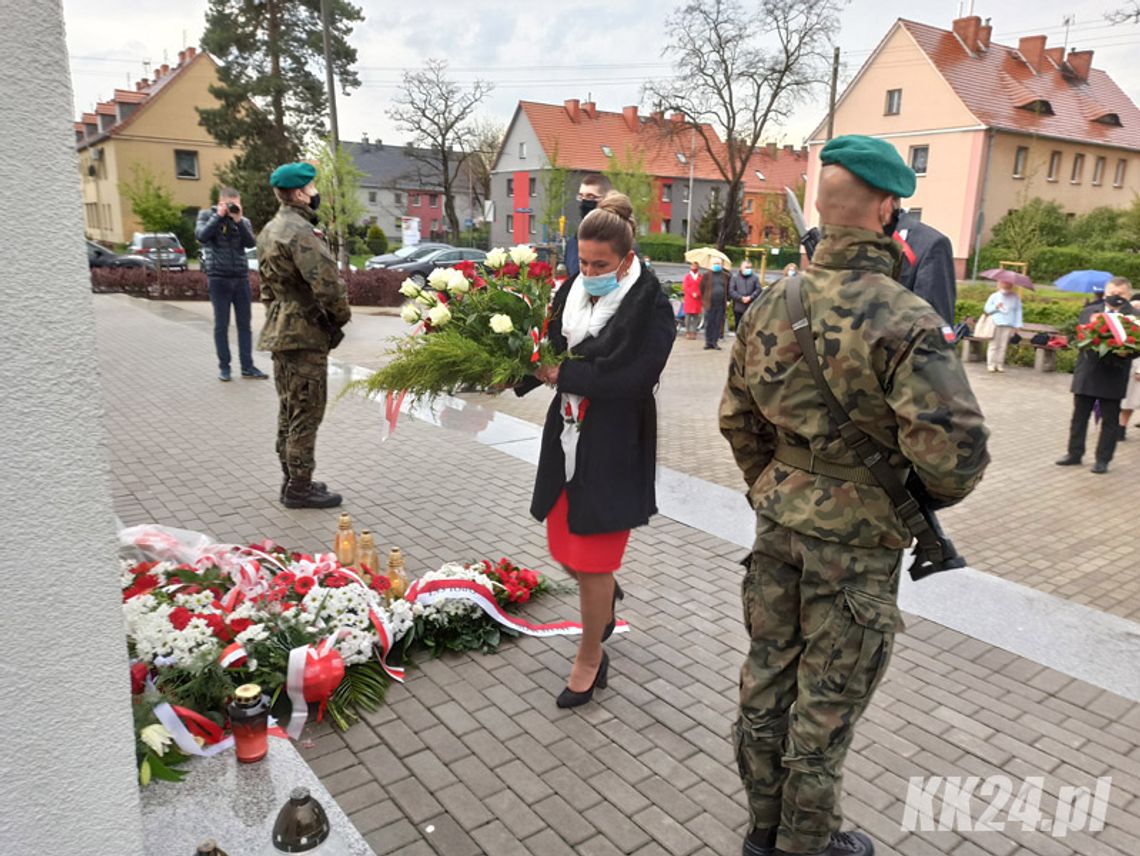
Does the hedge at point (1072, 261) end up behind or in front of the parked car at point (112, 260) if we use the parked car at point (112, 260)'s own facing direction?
in front

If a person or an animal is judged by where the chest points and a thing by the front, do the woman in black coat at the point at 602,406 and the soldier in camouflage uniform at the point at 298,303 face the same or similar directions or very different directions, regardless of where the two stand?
very different directions

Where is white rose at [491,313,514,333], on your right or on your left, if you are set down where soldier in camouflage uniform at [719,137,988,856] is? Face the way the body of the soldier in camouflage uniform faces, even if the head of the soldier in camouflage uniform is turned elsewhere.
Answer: on your left

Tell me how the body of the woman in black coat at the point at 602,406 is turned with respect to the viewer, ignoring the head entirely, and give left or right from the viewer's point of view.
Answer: facing the viewer and to the left of the viewer

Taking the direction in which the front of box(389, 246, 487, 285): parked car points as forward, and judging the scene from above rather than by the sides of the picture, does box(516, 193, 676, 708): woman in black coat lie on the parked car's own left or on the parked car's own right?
on the parked car's own left

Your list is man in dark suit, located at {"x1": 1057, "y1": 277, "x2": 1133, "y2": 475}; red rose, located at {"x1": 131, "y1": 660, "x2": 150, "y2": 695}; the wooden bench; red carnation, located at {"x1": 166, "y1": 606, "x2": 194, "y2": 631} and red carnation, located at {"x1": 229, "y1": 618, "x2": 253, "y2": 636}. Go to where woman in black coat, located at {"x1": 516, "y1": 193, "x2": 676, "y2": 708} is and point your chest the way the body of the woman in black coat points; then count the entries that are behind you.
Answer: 2

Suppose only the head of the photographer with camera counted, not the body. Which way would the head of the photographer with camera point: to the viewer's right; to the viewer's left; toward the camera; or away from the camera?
toward the camera

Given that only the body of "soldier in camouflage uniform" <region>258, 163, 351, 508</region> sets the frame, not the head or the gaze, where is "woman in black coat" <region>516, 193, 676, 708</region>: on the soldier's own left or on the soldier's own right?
on the soldier's own right

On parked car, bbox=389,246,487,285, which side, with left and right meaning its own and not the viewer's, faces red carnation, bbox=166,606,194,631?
left

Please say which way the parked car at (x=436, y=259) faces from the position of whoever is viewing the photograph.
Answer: facing to the left of the viewer

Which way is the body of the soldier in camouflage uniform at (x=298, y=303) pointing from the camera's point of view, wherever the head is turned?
to the viewer's right

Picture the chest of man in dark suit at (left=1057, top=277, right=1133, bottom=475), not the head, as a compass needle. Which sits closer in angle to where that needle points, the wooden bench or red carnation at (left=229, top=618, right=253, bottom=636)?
the red carnation

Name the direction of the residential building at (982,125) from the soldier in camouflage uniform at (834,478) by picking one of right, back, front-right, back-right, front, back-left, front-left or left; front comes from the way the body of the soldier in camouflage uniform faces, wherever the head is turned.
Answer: front-left

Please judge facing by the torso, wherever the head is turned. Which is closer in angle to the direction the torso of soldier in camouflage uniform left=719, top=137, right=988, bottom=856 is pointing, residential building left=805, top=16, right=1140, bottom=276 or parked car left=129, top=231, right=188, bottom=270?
the residential building

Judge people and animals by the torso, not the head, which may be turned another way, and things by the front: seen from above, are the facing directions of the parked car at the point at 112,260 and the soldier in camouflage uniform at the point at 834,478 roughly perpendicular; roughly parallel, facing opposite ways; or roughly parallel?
roughly parallel

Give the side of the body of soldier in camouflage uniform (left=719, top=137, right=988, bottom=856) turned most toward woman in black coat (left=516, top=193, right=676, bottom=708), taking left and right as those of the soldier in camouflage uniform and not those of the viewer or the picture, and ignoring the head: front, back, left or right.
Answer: left

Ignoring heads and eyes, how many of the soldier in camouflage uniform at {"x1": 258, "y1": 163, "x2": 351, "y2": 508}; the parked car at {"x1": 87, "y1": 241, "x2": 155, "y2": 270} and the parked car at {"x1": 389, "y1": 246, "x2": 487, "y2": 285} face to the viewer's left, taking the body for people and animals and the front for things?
1
